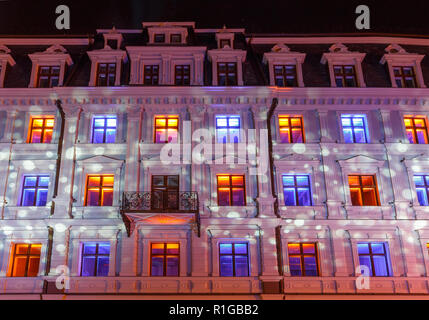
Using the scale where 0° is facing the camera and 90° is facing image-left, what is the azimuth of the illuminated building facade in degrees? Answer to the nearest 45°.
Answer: approximately 0°
